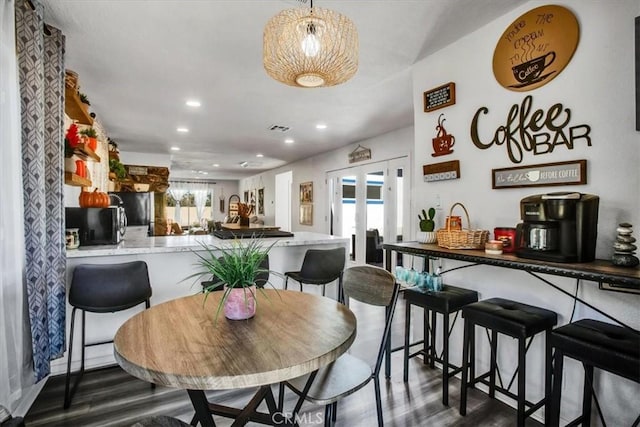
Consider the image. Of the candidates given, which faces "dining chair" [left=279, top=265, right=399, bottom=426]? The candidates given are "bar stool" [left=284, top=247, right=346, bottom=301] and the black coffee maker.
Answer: the black coffee maker

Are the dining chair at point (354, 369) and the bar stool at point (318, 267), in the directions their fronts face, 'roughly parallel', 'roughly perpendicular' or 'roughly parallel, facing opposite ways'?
roughly perpendicular

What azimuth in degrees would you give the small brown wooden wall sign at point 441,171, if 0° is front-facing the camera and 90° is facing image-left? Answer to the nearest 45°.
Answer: approximately 45°

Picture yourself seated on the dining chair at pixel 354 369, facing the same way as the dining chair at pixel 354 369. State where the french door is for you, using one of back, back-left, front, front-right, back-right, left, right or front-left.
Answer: back-right
